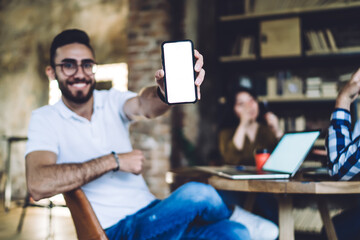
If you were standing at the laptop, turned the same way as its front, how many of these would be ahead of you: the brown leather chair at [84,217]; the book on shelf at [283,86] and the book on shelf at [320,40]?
1

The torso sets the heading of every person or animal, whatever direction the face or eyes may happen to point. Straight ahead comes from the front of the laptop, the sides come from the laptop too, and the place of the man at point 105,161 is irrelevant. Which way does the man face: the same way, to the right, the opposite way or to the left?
to the left

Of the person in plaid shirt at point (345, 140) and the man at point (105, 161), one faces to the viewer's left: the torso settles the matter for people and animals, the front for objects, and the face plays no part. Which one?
the person in plaid shirt

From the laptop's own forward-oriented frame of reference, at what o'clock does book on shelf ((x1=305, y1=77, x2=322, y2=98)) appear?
The book on shelf is roughly at 5 o'clock from the laptop.

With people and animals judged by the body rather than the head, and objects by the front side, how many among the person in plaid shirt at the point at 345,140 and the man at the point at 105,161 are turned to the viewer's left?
1

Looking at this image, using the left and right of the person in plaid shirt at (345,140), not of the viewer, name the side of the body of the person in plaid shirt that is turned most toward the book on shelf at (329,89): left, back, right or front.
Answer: right

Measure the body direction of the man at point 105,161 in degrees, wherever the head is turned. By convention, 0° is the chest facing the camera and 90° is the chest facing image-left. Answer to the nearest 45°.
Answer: approximately 315°

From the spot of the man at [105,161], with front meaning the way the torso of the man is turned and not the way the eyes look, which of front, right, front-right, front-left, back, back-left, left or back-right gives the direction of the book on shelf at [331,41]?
left

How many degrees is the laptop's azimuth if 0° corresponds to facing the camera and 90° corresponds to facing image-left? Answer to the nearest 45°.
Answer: approximately 45°

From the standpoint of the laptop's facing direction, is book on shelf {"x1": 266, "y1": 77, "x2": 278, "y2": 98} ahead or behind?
behind

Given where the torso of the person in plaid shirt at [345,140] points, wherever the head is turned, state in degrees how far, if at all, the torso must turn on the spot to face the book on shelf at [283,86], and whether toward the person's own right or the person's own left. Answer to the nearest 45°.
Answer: approximately 90° to the person's own right

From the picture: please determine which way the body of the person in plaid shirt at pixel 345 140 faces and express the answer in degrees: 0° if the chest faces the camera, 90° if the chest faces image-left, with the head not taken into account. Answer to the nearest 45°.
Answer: approximately 90°
